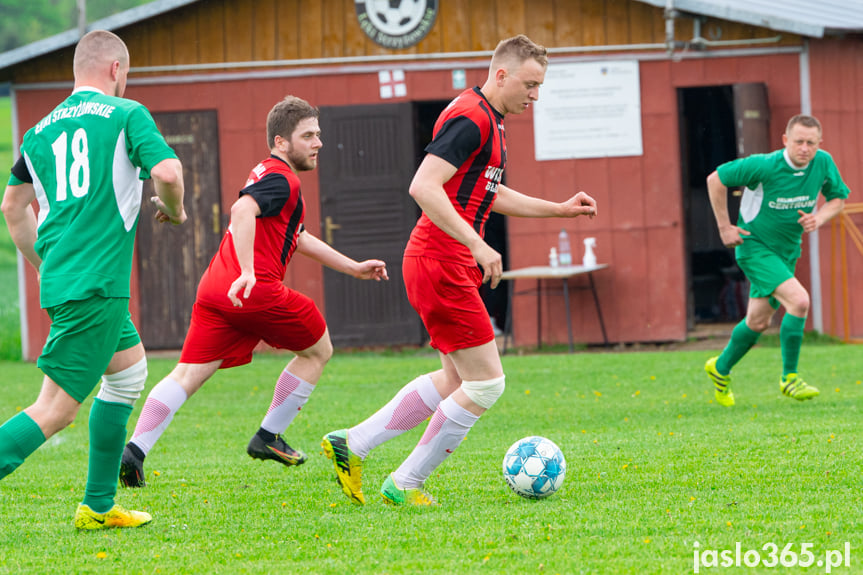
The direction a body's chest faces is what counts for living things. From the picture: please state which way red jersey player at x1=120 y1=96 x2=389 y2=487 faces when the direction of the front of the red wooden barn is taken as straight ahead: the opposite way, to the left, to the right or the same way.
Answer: to the left

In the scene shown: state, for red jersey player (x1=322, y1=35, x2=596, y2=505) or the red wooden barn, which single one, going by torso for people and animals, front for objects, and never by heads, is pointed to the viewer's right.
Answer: the red jersey player

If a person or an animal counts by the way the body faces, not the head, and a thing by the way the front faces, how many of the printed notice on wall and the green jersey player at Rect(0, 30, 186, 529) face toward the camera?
1

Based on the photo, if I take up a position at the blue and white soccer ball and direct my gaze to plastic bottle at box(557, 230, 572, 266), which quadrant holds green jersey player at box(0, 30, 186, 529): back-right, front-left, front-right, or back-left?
back-left

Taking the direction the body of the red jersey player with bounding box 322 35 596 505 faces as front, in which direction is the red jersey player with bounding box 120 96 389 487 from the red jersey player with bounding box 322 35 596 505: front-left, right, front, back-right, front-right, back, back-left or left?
back-left

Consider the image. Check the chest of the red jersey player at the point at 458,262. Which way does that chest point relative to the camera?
to the viewer's right

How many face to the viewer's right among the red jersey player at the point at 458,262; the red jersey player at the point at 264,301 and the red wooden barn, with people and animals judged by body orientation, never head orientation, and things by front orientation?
2

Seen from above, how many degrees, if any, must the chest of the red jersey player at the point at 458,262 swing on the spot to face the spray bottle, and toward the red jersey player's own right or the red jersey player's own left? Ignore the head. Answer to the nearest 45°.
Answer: approximately 90° to the red jersey player's own left

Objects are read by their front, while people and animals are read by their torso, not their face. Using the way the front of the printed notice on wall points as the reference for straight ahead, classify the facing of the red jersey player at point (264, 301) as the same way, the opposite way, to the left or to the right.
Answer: to the left

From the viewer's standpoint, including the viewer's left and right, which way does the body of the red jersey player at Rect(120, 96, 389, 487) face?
facing to the right of the viewer

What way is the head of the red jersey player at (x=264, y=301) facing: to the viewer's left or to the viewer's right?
to the viewer's right
